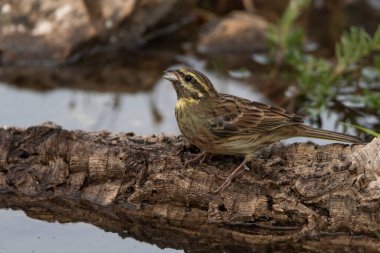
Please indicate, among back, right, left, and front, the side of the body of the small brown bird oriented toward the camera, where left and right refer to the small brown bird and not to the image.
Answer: left

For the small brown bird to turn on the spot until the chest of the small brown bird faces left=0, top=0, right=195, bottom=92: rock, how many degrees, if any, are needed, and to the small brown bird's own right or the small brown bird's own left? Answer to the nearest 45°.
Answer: approximately 45° to the small brown bird's own right
